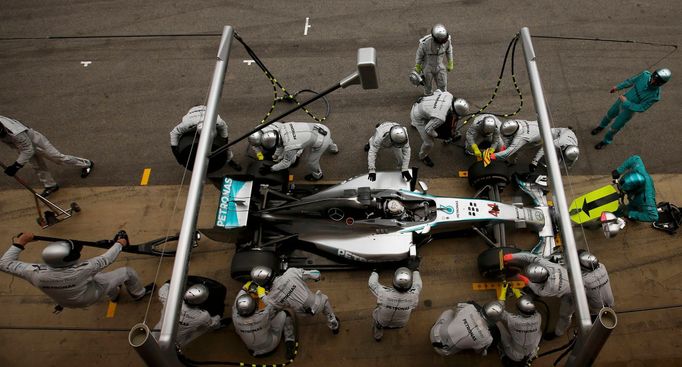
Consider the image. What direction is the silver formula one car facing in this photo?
to the viewer's right

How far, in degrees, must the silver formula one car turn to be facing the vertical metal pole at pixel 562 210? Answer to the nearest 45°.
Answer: approximately 45° to its right
